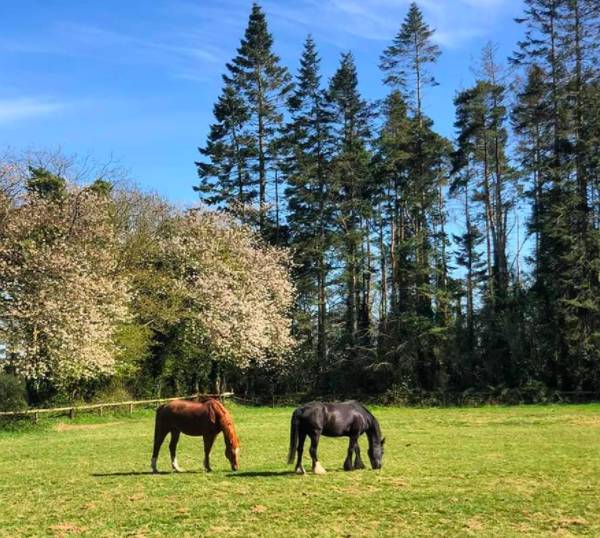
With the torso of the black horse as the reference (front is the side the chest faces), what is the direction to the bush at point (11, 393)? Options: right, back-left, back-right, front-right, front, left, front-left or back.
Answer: back-left

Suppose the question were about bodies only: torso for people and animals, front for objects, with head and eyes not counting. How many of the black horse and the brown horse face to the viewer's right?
2

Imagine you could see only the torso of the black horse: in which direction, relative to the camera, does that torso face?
to the viewer's right

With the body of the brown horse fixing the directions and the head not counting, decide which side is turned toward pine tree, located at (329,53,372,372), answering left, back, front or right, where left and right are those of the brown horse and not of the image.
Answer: left

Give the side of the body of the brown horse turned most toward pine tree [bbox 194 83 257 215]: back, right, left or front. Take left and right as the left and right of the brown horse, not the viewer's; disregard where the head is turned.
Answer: left

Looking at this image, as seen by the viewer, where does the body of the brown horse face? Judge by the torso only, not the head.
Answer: to the viewer's right

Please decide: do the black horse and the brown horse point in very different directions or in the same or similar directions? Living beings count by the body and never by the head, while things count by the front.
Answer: same or similar directions

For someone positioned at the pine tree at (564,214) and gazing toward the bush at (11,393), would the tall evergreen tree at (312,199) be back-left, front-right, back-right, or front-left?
front-right

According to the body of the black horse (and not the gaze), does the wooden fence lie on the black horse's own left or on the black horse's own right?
on the black horse's own left

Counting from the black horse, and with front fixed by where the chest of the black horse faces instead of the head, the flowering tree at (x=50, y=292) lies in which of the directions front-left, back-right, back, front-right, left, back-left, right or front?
back-left

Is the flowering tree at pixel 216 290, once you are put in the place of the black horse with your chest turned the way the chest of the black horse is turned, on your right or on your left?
on your left

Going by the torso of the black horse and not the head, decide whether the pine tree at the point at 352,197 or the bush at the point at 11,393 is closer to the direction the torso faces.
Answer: the pine tree
